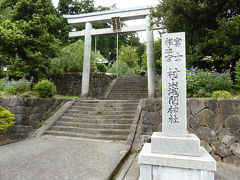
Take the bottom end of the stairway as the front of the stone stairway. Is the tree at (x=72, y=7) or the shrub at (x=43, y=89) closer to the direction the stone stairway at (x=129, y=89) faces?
the shrub

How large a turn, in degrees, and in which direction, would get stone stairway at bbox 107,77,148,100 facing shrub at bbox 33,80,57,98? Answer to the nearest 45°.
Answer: approximately 45° to its right

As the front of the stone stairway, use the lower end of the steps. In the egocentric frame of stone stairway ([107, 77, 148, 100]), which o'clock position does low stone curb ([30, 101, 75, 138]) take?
The low stone curb is roughly at 1 o'clock from the stone stairway.

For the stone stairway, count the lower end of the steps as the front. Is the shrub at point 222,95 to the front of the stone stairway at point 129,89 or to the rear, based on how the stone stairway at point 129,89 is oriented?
to the front

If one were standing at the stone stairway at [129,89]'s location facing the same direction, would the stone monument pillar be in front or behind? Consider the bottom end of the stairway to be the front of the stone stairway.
in front

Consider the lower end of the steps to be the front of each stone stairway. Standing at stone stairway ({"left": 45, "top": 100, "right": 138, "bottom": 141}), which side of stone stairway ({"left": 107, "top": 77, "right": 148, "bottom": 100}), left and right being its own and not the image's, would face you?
front

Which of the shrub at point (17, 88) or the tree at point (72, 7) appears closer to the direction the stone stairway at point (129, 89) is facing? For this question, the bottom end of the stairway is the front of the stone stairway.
the shrub

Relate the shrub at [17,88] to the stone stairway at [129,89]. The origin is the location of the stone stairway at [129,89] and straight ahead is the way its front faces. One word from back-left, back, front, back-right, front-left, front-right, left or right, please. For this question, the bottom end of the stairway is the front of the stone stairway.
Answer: front-right

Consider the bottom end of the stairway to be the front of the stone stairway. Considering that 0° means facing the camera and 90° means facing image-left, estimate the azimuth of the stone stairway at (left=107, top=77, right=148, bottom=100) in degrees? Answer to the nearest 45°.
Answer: approximately 0°
